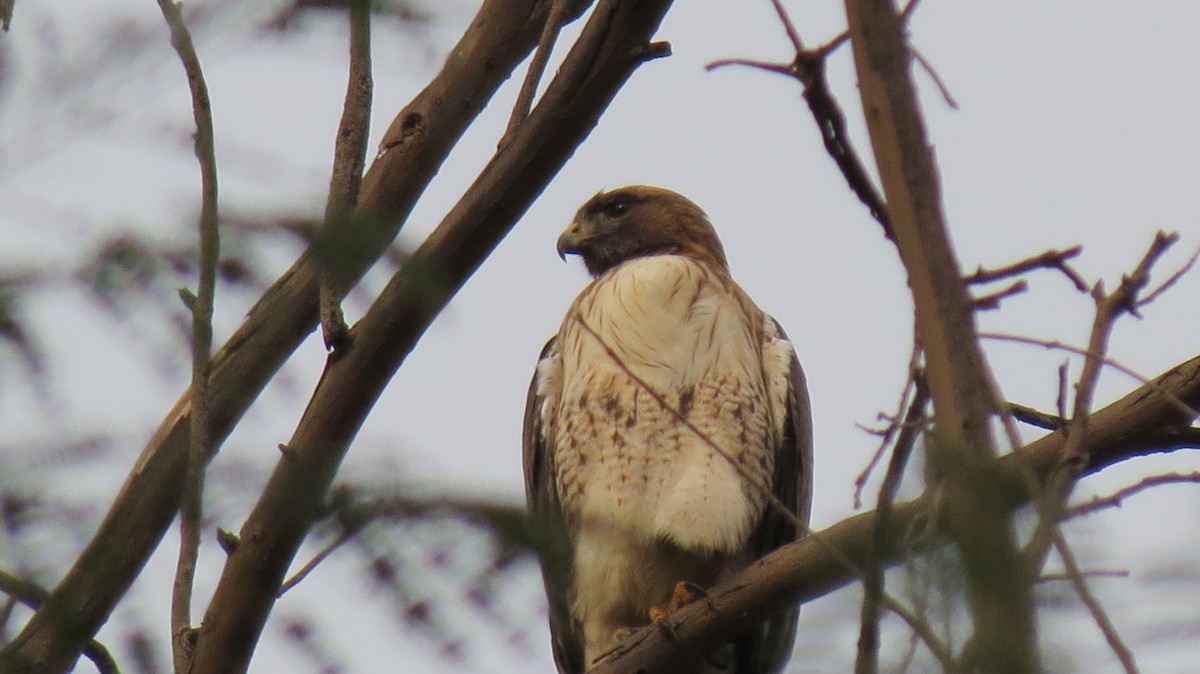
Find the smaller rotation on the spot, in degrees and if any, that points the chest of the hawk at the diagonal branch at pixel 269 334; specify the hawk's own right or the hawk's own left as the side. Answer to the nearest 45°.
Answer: approximately 45° to the hawk's own right

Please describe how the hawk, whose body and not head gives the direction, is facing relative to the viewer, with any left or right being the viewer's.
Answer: facing the viewer

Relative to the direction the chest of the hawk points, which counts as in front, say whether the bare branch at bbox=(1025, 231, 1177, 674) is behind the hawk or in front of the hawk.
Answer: in front

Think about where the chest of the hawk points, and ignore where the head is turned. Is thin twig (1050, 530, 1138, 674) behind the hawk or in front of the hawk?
in front

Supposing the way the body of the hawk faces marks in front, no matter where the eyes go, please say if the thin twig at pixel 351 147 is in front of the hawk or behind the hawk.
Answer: in front
